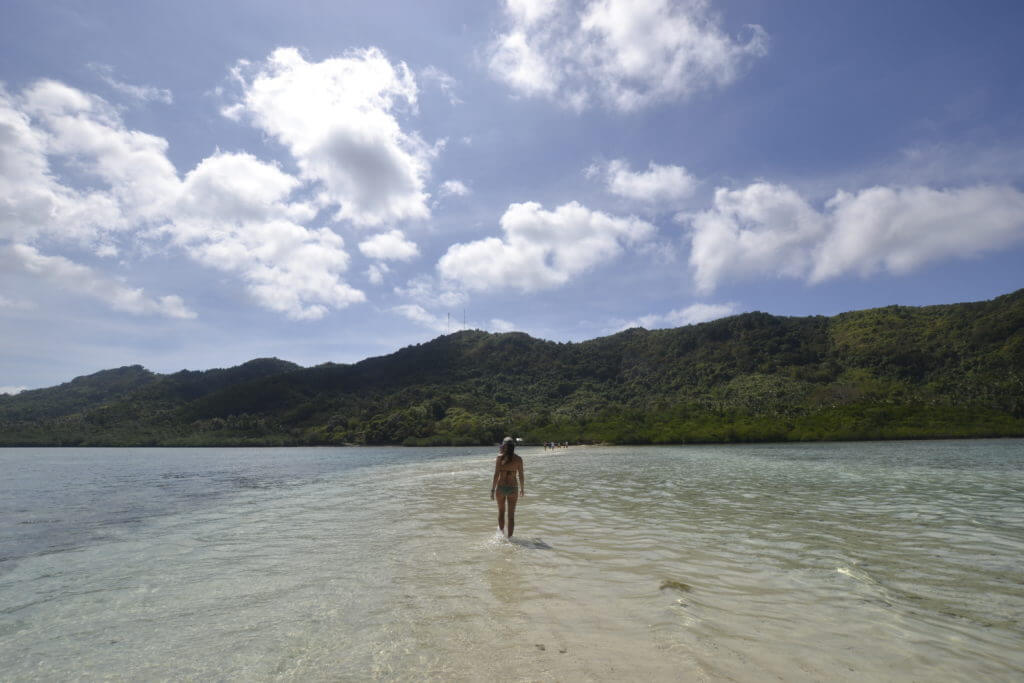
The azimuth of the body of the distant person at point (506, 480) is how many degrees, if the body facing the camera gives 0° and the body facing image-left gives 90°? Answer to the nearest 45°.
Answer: approximately 180°
